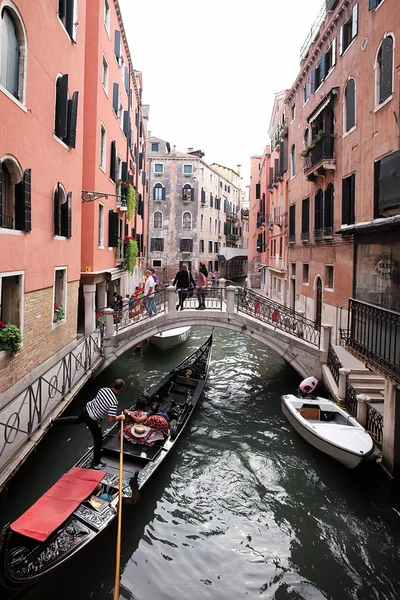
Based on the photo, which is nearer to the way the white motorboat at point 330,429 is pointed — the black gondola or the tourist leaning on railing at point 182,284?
the black gondola

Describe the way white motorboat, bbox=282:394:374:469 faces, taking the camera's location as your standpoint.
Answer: facing the viewer and to the right of the viewer

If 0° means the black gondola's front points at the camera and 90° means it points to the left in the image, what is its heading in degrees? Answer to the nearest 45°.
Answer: approximately 225°

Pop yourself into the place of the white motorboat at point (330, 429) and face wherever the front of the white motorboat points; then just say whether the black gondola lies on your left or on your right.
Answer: on your right

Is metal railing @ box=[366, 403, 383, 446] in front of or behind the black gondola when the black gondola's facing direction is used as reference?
in front

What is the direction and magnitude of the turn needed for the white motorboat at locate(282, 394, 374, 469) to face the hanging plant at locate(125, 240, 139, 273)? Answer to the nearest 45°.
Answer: approximately 180°

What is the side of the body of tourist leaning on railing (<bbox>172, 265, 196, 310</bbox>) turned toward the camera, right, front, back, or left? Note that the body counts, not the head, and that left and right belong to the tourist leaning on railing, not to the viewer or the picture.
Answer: back

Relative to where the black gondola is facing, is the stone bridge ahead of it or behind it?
ahead

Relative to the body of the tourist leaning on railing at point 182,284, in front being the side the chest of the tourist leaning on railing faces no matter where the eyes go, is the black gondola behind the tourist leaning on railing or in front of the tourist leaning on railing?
behind
